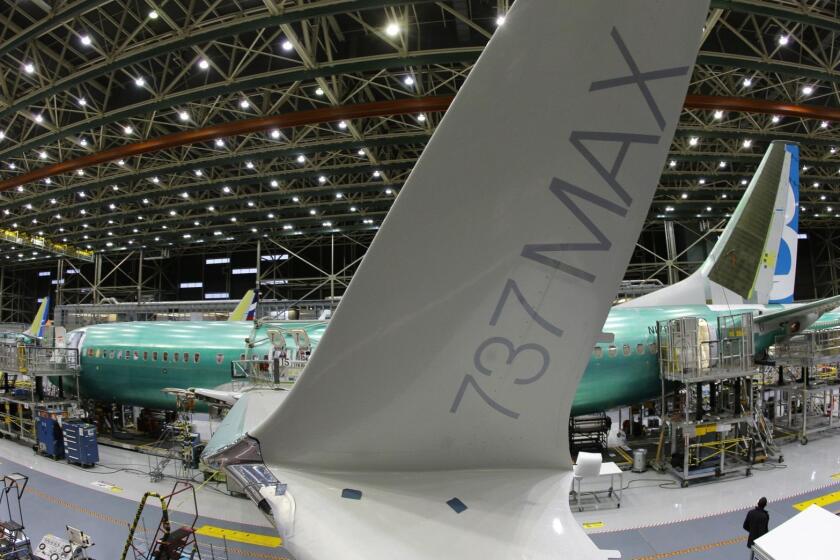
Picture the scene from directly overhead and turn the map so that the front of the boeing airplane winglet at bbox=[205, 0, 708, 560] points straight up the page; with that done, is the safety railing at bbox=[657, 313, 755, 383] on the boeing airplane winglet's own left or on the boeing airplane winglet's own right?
on the boeing airplane winglet's own right

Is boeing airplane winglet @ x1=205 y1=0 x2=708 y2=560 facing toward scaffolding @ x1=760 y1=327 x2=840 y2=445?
no

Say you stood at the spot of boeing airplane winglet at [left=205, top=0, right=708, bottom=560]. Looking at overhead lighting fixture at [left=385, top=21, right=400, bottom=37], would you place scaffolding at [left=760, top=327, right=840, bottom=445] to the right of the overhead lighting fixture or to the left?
right

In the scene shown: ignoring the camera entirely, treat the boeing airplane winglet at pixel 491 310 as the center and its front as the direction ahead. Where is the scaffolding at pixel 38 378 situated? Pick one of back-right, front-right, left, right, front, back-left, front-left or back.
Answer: front-right

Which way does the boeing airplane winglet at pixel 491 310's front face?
to the viewer's left

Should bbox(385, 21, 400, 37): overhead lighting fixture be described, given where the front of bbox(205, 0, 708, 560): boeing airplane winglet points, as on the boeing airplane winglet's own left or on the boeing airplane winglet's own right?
on the boeing airplane winglet's own right

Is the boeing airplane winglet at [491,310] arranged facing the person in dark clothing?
no

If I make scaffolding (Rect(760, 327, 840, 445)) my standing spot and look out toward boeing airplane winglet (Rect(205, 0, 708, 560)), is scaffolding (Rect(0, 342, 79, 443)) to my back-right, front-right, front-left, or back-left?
front-right
